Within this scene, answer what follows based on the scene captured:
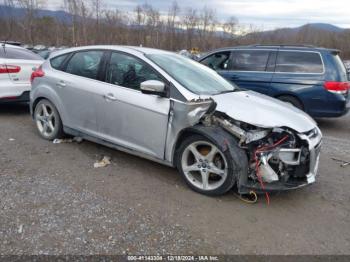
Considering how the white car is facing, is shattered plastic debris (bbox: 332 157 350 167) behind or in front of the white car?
behind

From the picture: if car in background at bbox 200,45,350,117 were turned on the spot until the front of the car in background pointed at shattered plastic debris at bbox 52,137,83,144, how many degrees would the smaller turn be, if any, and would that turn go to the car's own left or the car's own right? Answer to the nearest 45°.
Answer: approximately 90° to the car's own left

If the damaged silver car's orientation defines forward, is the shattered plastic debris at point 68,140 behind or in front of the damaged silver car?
behind

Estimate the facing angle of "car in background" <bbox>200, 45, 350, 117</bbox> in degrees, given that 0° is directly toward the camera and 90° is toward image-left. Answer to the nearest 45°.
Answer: approximately 135°

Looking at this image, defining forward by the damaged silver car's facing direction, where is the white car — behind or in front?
behind

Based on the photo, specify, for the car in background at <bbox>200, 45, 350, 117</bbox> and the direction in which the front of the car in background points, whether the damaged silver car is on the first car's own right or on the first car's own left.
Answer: on the first car's own left

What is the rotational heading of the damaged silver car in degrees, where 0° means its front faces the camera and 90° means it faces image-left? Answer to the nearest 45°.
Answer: approximately 315°

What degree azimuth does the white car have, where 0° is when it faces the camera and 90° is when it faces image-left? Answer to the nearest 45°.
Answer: approximately 135°
